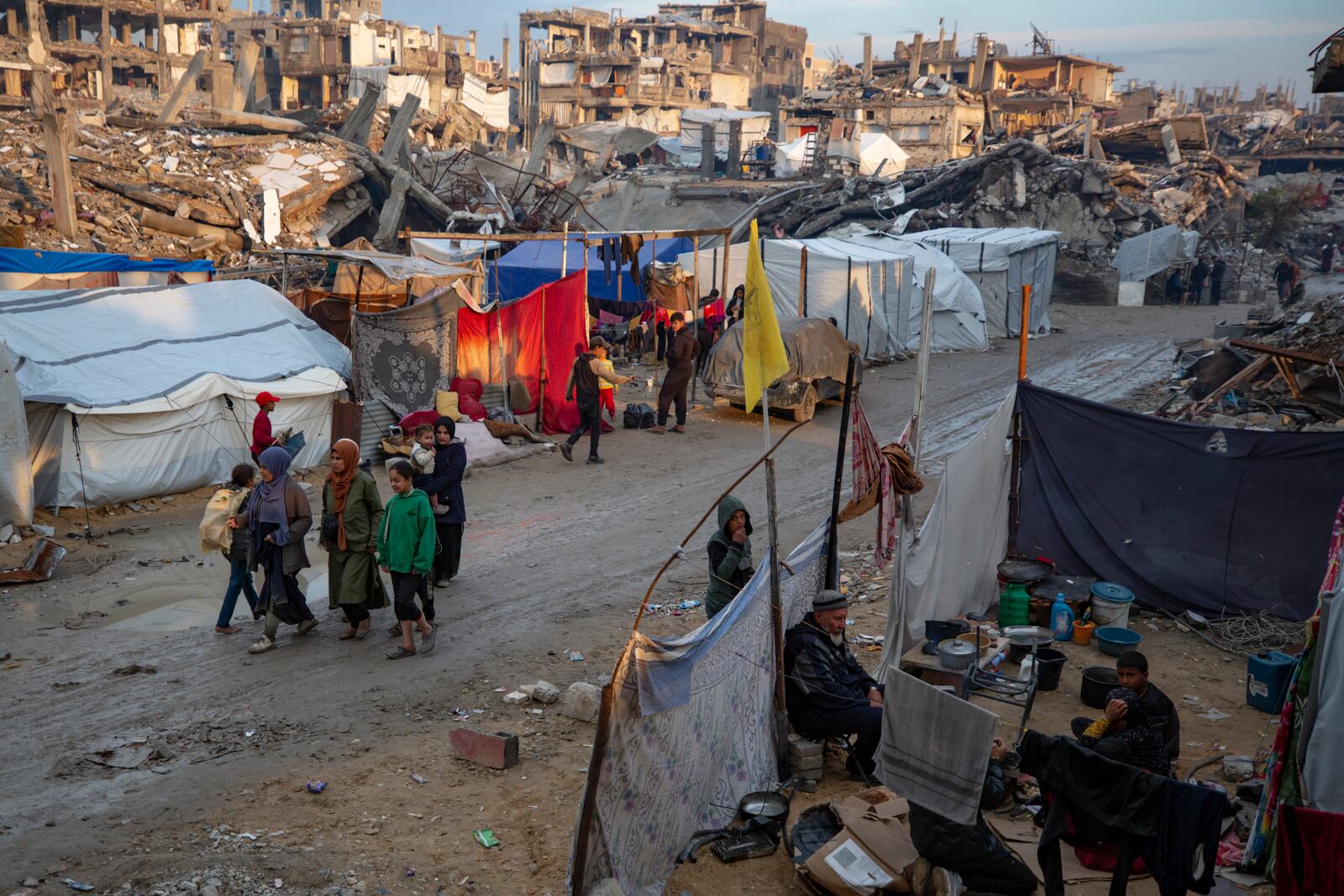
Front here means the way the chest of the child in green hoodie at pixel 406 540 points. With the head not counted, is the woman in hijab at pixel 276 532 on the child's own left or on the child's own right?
on the child's own right

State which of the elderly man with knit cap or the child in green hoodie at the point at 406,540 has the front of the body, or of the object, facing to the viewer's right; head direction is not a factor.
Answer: the elderly man with knit cap

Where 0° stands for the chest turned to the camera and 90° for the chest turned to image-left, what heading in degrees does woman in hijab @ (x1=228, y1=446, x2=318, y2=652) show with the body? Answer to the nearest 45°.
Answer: approximately 45°

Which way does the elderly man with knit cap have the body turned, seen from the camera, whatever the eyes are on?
to the viewer's right

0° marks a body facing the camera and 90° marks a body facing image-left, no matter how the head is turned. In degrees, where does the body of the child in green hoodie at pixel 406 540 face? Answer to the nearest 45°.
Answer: approximately 45°

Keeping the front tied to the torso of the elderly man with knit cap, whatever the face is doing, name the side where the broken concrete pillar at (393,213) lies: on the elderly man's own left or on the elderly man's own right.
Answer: on the elderly man's own left

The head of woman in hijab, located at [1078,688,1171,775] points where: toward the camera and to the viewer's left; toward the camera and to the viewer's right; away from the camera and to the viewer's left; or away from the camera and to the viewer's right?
toward the camera and to the viewer's left

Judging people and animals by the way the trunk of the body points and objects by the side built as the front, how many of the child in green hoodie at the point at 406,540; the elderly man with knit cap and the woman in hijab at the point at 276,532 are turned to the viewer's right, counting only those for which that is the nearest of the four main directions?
1

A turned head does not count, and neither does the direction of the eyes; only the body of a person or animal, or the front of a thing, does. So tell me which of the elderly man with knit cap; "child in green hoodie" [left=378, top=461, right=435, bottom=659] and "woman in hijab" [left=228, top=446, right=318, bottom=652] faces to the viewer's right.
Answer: the elderly man with knit cap

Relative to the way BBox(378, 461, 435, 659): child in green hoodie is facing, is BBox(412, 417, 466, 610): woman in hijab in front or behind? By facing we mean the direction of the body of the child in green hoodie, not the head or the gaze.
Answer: behind

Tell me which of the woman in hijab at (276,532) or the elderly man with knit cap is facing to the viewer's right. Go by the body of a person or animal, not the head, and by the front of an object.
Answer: the elderly man with knit cap
